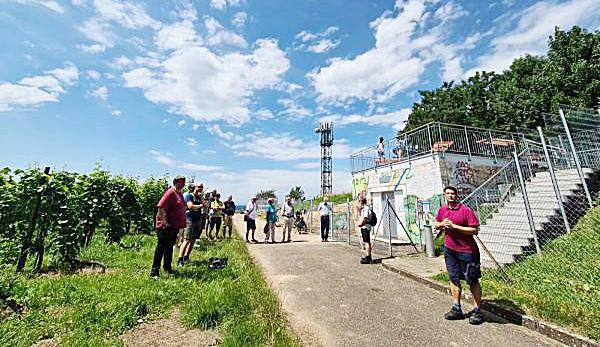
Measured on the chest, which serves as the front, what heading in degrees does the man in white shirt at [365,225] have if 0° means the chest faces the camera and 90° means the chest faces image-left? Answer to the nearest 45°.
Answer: approximately 90°

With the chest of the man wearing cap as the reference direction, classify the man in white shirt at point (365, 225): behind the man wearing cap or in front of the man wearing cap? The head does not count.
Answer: in front

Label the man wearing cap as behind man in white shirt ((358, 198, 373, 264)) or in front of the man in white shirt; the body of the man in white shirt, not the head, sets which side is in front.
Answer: in front

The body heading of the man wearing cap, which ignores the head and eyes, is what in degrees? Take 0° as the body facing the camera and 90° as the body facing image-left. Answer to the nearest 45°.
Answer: approximately 315°

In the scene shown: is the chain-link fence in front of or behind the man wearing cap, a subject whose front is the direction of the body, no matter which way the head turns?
in front

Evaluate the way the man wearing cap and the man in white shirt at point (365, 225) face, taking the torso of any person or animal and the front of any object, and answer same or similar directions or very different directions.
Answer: very different directions

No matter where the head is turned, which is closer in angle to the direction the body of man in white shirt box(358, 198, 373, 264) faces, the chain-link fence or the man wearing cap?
the man wearing cap
